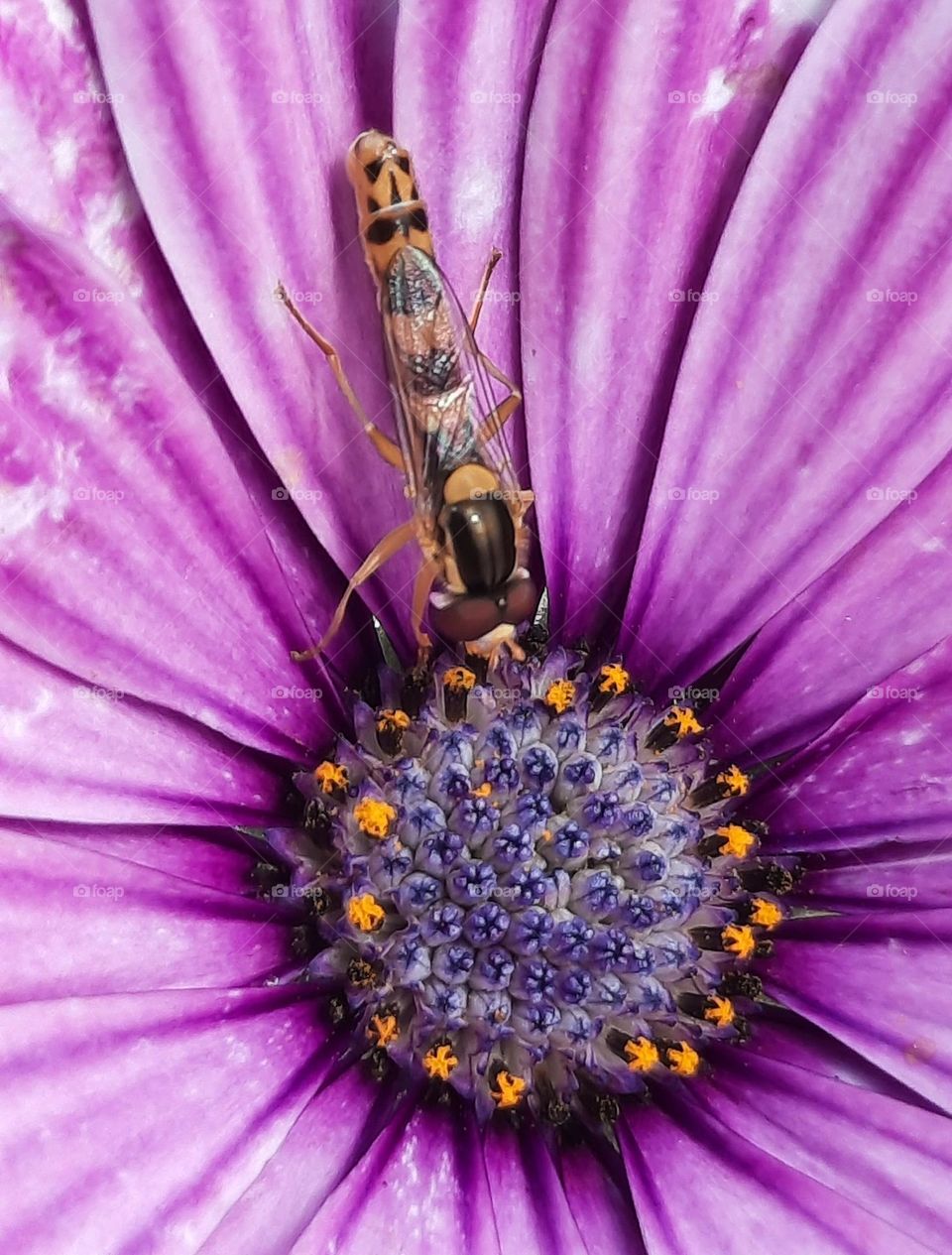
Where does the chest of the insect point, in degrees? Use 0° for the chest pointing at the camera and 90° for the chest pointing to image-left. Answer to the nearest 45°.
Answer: approximately 0°
